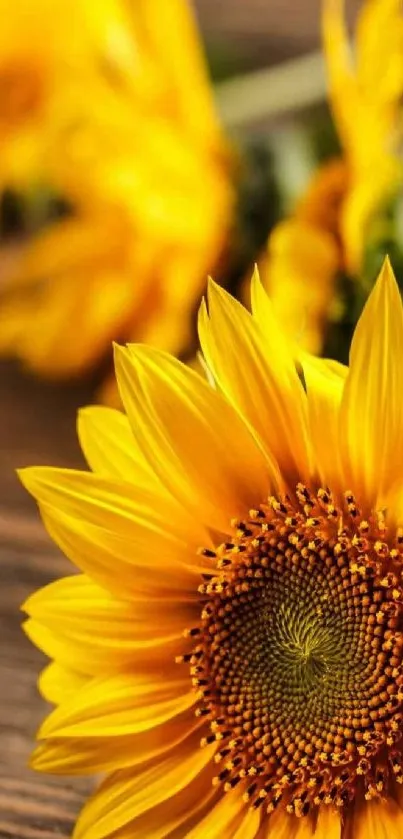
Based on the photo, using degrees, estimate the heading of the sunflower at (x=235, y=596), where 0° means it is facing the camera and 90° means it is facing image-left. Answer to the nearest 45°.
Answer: approximately 0°
